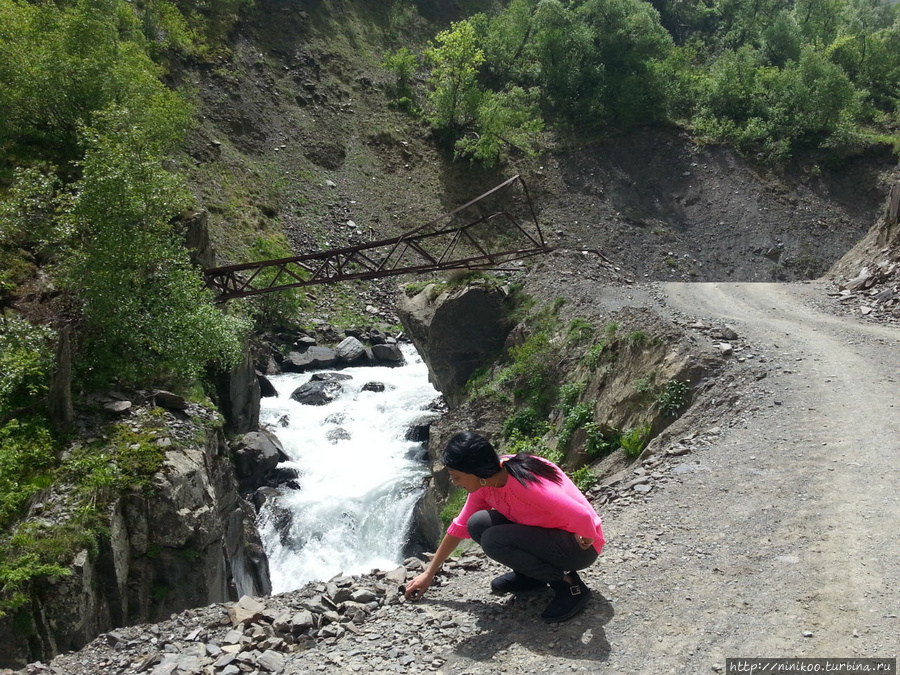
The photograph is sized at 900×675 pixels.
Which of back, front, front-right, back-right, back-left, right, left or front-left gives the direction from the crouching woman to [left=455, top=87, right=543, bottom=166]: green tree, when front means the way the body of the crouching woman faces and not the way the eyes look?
right

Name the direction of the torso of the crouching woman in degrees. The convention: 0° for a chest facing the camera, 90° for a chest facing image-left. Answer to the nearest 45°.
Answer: approximately 90°

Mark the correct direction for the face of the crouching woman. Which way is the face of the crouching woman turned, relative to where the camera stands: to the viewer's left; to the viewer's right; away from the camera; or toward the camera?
to the viewer's left

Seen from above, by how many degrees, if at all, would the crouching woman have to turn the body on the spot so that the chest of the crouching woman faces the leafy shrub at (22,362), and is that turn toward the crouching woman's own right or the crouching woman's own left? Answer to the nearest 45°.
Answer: approximately 45° to the crouching woman's own right

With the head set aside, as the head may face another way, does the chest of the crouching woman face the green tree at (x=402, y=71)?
no

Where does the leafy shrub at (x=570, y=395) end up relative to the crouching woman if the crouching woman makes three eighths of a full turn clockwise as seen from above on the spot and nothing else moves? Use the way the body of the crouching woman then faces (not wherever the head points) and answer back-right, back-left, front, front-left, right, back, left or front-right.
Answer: front-left

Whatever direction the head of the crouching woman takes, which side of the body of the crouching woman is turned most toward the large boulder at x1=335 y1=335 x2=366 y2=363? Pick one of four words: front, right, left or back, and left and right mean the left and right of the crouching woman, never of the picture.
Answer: right

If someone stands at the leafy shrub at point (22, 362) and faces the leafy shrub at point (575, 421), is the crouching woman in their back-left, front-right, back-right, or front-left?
front-right

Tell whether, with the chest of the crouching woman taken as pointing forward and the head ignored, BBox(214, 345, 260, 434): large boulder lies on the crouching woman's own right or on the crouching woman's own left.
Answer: on the crouching woman's own right

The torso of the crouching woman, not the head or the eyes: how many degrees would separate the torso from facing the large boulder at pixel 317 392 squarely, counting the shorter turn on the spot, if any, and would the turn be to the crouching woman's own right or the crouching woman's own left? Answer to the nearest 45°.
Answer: approximately 90° to the crouching woman's own right
